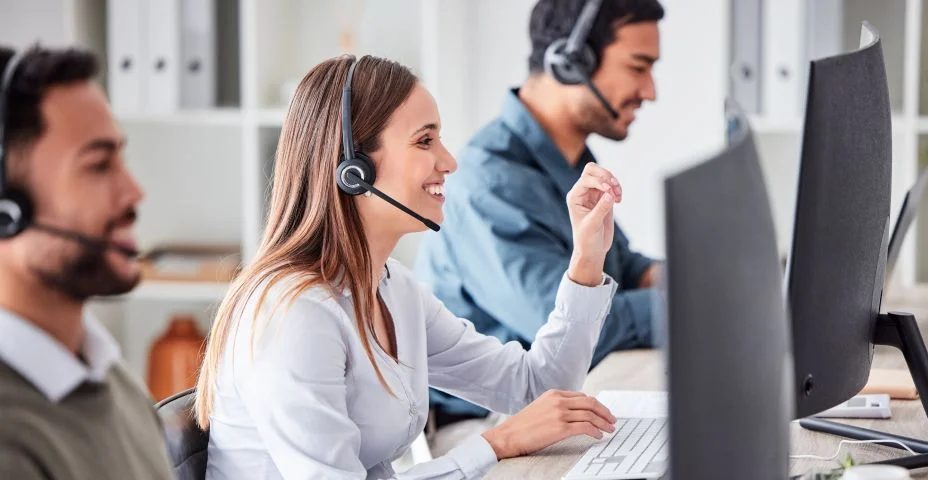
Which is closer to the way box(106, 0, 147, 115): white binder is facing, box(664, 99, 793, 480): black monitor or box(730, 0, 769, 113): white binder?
the black monitor

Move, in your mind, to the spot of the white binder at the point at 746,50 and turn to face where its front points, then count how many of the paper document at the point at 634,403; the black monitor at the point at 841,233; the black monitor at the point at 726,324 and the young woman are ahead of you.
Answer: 4

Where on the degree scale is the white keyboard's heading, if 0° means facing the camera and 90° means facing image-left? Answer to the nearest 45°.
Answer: approximately 90°

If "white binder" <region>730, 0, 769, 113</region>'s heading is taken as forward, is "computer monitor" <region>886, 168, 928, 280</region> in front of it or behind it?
in front

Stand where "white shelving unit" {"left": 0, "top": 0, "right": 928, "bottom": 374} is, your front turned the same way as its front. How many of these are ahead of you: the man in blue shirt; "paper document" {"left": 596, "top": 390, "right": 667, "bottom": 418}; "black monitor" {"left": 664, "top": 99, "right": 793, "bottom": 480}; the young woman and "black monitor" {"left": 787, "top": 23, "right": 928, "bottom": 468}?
5

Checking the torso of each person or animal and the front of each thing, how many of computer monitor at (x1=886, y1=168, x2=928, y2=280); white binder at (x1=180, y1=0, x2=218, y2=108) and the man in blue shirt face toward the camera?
1

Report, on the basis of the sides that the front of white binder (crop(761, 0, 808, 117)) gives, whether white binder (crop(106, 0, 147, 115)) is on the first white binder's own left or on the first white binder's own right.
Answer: on the first white binder's own right

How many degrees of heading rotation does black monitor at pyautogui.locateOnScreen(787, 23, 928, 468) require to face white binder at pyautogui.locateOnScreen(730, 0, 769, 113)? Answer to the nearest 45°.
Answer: approximately 90° to its right

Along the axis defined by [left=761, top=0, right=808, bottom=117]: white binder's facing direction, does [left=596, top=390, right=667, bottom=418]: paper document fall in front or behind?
in front

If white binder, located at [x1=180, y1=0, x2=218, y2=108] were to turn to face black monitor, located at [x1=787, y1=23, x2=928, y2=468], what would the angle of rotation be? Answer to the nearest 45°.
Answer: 0° — it already faces it

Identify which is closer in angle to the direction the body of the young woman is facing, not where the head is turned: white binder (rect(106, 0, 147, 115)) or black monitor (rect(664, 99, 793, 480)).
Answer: the black monitor

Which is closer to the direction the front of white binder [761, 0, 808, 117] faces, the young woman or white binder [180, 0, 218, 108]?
the young woman

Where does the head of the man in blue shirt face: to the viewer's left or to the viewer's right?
to the viewer's right

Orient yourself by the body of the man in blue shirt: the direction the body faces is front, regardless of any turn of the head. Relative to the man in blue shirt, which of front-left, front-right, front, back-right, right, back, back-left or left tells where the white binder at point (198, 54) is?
back-left

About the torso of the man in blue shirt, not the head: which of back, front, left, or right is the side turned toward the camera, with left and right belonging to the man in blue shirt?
right
